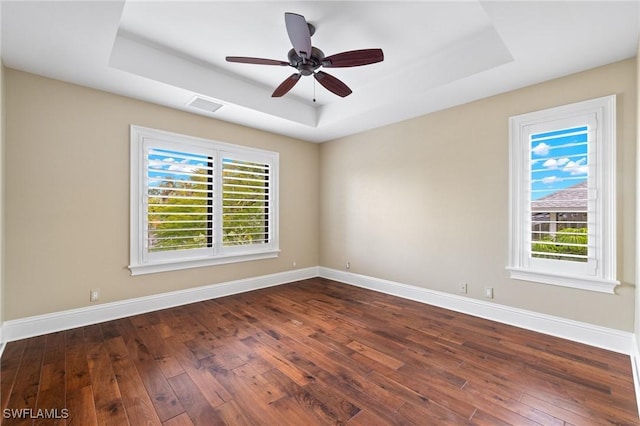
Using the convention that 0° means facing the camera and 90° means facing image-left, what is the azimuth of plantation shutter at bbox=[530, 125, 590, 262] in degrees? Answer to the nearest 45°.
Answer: approximately 45°

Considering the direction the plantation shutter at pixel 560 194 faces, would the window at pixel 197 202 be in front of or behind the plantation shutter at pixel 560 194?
in front
